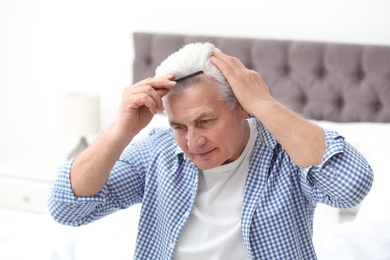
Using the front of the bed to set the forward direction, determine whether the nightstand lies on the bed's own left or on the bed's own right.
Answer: on the bed's own right

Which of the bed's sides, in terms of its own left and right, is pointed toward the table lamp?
right
